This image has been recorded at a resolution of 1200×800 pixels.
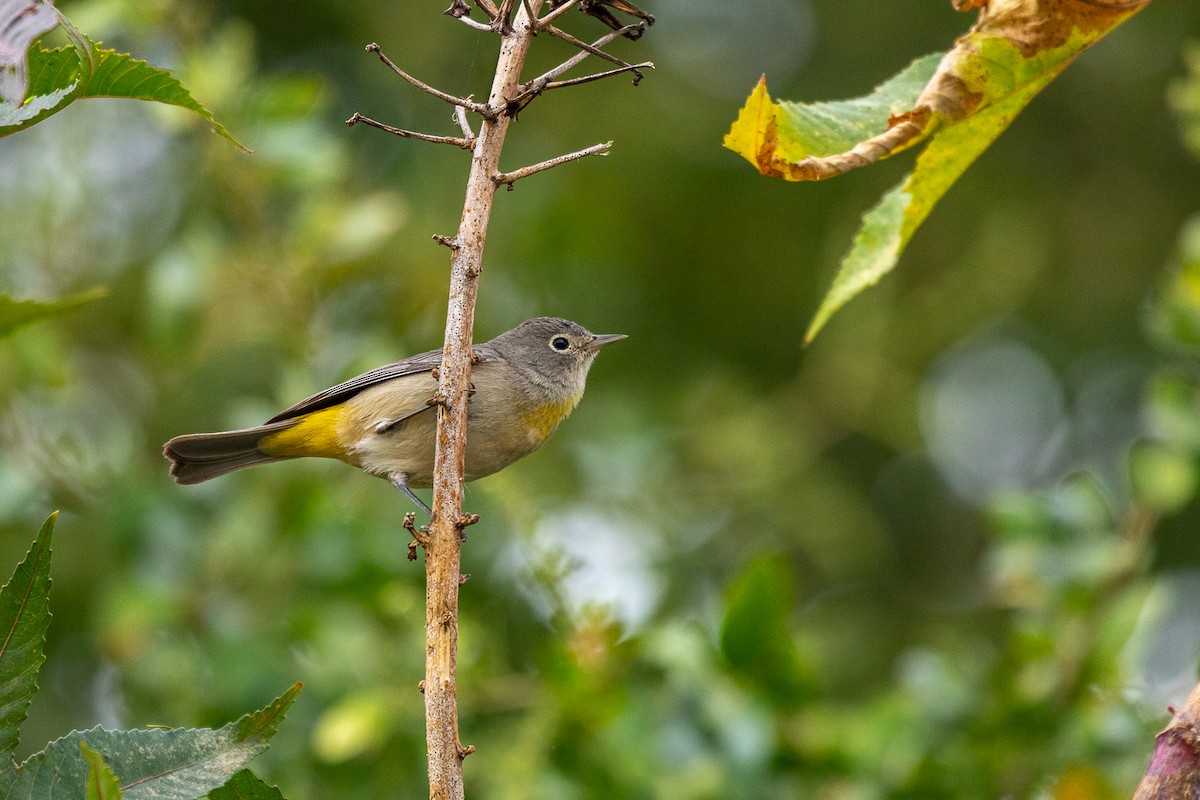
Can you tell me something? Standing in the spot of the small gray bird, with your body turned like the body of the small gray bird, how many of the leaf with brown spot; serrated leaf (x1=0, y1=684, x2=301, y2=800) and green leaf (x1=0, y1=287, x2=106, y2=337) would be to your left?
0

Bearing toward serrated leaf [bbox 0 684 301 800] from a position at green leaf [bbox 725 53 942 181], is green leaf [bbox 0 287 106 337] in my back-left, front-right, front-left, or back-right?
front-right

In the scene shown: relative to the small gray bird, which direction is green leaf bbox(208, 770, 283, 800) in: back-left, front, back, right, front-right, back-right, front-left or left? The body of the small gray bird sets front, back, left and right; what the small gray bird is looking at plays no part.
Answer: right

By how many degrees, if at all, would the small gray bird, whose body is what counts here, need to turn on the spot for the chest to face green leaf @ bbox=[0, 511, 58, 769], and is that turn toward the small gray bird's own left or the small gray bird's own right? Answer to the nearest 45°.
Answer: approximately 180°

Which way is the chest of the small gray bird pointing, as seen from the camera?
to the viewer's right

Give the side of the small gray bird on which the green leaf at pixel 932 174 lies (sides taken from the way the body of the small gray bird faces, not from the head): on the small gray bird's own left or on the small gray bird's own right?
on the small gray bird's own right
